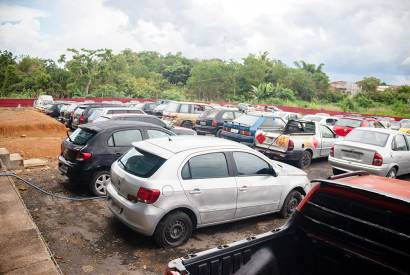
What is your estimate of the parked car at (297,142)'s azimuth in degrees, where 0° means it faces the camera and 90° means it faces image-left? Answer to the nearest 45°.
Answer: approximately 225°

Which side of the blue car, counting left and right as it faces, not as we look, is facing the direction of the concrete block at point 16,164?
back

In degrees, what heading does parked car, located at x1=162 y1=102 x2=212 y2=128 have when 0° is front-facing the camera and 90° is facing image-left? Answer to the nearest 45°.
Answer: approximately 225°

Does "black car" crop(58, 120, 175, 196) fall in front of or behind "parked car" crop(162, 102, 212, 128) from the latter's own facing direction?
behind

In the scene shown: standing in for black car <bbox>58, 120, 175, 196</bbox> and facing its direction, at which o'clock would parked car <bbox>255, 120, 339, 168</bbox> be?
The parked car is roughly at 1 o'clock from the black car.

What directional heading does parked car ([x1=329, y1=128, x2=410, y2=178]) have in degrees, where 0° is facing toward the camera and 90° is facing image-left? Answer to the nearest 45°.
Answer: approximately 225°

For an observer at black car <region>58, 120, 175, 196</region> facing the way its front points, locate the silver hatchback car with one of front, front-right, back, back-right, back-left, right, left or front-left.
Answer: right

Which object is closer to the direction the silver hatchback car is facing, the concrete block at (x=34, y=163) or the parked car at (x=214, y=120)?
the parked car

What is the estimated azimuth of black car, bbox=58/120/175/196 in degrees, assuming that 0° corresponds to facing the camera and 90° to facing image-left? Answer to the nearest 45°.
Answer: approximately 225°

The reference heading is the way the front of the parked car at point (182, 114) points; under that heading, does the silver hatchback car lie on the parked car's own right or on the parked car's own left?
on the parked car's own right

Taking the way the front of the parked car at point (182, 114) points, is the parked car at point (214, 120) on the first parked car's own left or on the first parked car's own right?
on the first parked car's own right

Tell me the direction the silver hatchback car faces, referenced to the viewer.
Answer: facing away from the viewer and to the right of the viewer

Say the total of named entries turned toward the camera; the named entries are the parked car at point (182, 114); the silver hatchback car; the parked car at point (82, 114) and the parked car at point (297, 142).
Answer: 0

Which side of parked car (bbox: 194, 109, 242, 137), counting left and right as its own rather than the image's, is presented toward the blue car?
right

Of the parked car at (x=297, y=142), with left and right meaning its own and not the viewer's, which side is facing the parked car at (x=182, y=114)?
left

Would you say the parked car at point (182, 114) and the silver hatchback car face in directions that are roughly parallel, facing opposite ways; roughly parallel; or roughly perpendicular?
roughly parallel

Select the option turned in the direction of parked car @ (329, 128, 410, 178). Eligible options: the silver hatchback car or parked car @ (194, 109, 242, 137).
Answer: the silver hatchback car

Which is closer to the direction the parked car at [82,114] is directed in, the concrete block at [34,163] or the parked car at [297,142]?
the parked car

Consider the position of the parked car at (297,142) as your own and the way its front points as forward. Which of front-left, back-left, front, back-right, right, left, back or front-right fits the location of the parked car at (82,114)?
back-left

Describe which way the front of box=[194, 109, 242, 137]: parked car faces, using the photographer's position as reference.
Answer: facing away from the viewer and to the right of the viewer

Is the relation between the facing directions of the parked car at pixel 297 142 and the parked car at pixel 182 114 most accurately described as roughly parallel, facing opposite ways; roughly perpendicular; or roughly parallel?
roughly parallel
